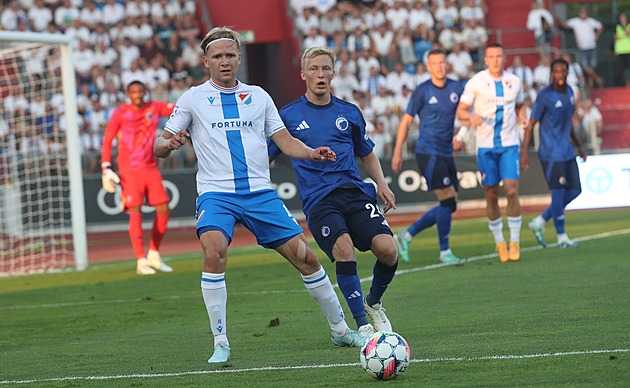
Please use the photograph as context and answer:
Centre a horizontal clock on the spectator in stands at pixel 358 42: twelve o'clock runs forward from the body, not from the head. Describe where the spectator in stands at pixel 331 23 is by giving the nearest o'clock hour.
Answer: the spectator in stands at pixel 331 23 is roughly at 5 o'clock from the spectator in stands at pixel 358 42.

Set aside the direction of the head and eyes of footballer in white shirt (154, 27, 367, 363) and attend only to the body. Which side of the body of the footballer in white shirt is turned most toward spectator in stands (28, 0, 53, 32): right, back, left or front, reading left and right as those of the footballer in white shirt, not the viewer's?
back

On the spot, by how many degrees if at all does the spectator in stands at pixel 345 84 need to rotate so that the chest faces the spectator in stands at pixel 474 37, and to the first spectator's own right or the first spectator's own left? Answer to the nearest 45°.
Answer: approximately 90° to the first spectator's own left

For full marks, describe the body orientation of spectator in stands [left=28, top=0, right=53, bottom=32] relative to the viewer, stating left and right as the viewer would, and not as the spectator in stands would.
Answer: facing the viewer

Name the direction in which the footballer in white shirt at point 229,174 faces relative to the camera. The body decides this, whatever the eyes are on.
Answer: toward the camera

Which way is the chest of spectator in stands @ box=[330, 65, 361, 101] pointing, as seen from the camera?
toward the camera

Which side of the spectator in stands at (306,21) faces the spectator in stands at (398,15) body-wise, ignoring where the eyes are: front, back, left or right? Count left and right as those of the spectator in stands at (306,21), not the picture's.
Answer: left

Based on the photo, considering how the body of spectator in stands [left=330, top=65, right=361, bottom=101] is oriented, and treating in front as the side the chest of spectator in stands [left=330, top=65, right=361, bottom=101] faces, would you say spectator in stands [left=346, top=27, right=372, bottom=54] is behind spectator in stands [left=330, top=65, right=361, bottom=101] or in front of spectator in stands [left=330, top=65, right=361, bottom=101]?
behind

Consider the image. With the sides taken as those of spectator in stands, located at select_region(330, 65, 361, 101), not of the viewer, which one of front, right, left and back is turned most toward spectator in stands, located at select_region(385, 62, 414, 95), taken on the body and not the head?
left

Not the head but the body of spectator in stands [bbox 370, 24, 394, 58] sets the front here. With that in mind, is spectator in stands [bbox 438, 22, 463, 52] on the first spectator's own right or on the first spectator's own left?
on the first spectator's own left

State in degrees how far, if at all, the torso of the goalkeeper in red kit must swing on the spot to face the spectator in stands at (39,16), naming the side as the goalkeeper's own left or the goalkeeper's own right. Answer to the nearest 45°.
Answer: approximately 180°

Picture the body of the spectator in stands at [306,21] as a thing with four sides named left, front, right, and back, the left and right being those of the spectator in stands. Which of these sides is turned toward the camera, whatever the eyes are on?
front

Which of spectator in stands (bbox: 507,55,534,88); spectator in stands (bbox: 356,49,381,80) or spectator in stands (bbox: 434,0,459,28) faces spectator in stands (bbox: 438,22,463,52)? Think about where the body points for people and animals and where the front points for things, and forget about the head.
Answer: spectator in stands (bbox: 434,0,459,28)

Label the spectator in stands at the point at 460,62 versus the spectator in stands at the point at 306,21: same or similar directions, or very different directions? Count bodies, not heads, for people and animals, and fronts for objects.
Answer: same or similar directions

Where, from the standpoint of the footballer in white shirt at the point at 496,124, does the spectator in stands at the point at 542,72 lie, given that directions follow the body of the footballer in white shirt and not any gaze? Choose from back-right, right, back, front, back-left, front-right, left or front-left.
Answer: back

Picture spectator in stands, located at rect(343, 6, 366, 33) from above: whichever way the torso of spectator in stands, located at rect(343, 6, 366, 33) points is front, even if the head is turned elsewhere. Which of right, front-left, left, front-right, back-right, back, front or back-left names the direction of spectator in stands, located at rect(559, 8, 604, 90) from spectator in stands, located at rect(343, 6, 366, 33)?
left
